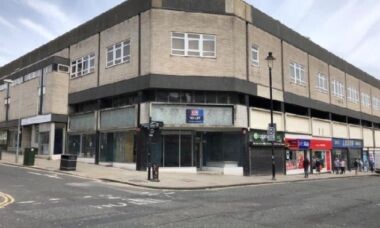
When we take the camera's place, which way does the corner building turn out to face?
facing the viewer

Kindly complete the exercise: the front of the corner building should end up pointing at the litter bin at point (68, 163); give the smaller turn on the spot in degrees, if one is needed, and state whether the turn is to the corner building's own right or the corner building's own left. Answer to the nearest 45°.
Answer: approximately 45° to the corner building's own right
